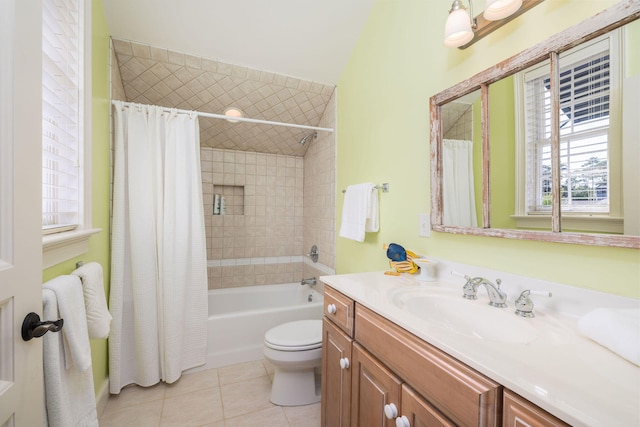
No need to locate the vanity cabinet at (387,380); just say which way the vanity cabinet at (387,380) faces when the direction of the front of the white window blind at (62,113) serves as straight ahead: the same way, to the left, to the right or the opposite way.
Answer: the opposite way

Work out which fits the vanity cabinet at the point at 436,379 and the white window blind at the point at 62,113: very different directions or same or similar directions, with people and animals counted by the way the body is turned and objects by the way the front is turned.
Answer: very different directions

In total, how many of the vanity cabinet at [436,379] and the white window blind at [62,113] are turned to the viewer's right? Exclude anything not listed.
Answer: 1

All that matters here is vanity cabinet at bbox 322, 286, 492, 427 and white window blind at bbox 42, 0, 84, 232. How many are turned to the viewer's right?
1

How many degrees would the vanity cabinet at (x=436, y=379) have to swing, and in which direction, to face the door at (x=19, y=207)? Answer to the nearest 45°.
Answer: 0° — it already faces it

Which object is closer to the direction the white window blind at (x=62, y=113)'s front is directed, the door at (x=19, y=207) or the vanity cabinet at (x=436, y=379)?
the vanity cabinet

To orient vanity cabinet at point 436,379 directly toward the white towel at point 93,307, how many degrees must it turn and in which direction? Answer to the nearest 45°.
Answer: approximately 45° to its right

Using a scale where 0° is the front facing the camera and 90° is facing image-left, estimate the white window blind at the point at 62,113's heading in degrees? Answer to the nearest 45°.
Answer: approximately 270°

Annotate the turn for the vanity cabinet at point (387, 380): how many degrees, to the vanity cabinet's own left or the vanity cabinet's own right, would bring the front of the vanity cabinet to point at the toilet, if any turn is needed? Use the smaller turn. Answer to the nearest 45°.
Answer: approximately 90° to the vanity cabinet's own right

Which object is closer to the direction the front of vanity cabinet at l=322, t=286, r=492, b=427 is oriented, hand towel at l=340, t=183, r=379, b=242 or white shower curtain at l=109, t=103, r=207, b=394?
the white shower curtain

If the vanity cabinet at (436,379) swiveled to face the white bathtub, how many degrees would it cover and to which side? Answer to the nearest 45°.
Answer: approximately 90° to its right
